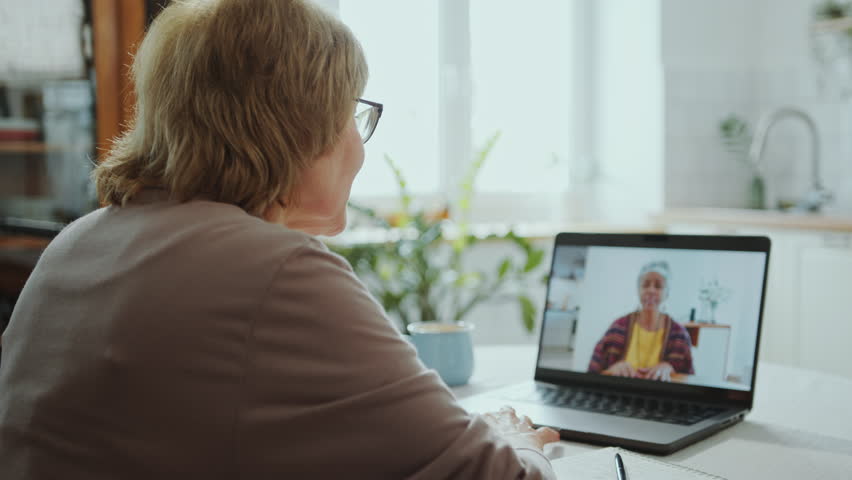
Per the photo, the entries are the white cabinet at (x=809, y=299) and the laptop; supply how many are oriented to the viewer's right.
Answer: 0

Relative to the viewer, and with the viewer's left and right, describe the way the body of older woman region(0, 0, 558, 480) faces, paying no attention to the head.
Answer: facing away from the viewer and to the right of the viewer

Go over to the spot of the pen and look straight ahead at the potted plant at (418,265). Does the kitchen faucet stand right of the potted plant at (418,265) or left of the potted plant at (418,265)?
right

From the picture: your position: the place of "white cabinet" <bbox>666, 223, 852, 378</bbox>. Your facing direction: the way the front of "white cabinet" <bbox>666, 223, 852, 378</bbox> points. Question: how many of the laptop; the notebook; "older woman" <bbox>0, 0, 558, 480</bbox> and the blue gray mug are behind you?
0

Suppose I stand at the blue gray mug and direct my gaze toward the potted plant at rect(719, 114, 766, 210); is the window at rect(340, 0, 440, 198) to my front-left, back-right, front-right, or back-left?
front-left

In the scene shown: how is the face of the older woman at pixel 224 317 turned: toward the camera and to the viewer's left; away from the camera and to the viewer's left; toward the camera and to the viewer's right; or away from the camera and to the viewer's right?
away from the camera and to the viewer's right

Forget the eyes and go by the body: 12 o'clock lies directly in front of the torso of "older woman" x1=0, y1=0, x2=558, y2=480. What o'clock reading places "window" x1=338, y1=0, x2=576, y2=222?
The window is roughly at 11 o'clock from the older woman.

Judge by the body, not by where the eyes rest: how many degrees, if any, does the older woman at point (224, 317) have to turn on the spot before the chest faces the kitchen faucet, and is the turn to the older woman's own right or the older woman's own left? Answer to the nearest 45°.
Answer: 0° — they already face it

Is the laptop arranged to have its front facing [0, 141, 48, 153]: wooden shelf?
no

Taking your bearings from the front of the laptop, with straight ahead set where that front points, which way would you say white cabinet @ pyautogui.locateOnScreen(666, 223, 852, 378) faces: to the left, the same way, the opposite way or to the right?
the same way

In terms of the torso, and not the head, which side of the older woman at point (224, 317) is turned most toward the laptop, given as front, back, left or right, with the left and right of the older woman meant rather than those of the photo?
front

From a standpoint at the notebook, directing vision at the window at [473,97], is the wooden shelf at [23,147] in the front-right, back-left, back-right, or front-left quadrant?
front-left

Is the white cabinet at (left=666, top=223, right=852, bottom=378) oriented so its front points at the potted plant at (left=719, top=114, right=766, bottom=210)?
no

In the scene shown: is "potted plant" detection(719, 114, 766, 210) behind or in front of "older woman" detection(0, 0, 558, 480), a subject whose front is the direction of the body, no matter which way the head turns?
in front

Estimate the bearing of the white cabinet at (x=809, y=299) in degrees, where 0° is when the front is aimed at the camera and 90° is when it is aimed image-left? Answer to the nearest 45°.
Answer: approximately 45°

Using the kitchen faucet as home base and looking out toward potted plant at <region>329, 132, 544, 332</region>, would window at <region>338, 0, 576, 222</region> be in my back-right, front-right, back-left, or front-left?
front-right

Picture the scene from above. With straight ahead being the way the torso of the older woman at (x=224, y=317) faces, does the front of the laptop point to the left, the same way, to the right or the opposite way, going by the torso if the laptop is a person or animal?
the opposite way

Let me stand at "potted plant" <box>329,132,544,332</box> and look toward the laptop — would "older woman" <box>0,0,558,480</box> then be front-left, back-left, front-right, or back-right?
front-right

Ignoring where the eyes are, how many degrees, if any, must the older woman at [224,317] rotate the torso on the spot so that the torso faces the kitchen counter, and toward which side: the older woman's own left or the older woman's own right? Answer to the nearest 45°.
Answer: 0° — they already face it
